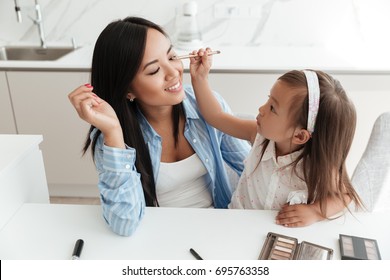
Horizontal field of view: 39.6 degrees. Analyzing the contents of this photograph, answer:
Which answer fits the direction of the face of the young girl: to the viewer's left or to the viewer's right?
to the viewer's left

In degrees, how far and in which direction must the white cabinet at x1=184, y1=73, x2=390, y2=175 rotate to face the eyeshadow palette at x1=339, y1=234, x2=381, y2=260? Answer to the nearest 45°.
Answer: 0° — it already faces it

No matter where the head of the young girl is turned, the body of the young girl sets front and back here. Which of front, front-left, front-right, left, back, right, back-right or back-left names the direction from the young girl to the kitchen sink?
right

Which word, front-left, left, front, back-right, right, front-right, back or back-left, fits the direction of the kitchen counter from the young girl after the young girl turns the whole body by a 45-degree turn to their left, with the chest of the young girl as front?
back

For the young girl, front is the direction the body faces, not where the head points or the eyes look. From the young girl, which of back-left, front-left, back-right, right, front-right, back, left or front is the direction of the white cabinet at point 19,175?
front-right

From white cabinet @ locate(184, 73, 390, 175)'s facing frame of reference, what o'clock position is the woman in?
The woman is roughly at 1 o'clock from the white cabinet.
